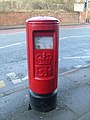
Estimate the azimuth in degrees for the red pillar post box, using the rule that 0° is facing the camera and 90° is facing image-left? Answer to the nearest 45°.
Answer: approximately 0°

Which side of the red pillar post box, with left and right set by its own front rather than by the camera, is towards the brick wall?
back
